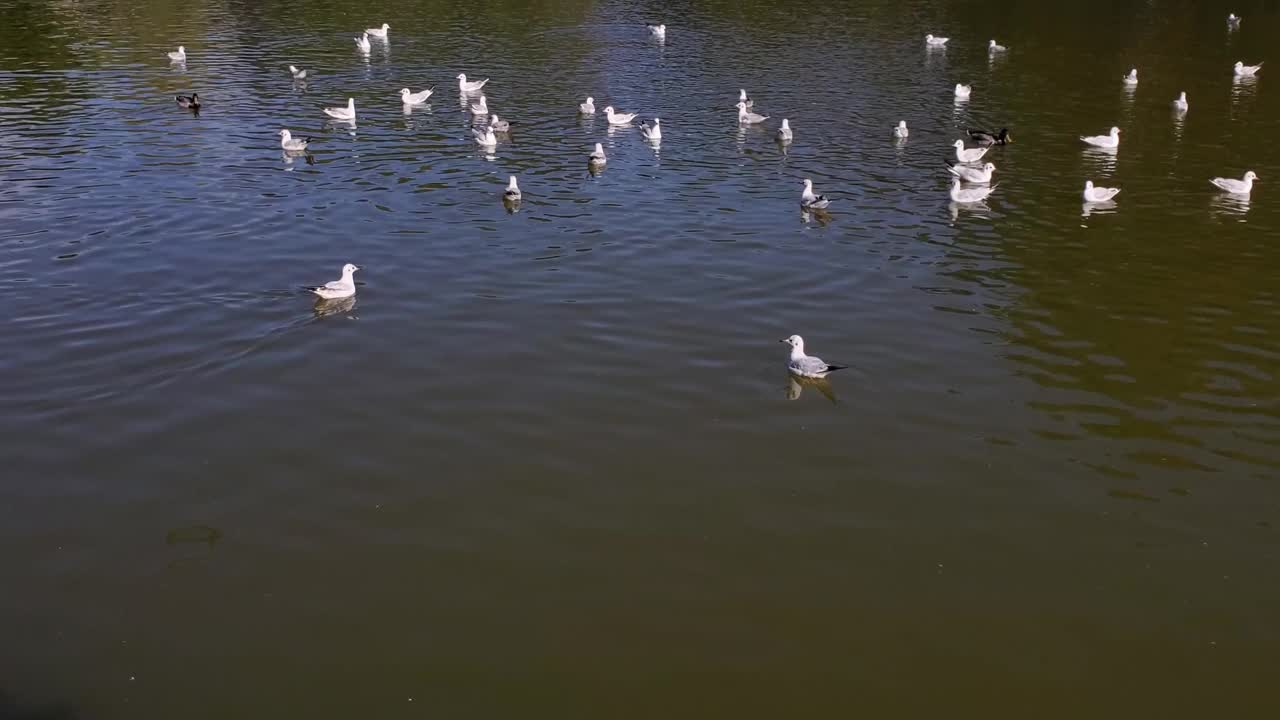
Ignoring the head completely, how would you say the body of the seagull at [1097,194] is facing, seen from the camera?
to the viewer's left

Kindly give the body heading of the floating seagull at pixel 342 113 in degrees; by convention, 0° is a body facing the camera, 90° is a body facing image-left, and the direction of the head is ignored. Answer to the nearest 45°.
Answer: approximately 270°

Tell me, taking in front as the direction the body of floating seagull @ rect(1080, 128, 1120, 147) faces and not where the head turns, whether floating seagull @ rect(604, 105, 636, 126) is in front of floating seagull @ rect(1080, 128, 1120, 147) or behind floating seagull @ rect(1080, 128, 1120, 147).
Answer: behind

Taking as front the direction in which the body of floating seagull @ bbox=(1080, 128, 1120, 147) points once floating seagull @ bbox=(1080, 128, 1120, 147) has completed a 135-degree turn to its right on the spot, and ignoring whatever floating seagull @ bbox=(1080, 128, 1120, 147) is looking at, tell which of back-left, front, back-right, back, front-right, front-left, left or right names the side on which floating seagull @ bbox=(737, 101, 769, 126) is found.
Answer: front-right

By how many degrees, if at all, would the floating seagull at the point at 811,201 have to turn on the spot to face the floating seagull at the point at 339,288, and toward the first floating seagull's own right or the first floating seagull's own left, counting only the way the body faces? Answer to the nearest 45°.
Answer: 0° — it already faces it

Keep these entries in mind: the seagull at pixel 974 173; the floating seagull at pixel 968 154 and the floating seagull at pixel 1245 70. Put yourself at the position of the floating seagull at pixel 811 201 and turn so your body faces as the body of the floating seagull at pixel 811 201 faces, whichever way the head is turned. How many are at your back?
3

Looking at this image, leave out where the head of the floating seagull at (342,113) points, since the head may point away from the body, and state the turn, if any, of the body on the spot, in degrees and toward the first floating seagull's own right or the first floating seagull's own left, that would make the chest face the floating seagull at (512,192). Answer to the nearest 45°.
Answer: approximately 90° to the first floating seagull's own right

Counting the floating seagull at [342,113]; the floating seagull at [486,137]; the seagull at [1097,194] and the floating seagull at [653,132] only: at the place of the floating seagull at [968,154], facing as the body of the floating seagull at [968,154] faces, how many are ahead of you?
3

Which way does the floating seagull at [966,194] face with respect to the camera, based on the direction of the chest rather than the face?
to the viewer's left
